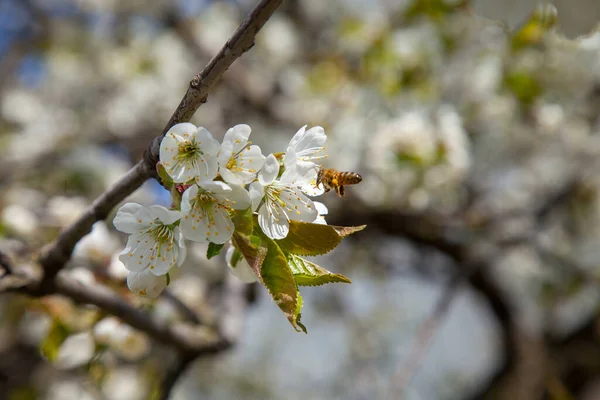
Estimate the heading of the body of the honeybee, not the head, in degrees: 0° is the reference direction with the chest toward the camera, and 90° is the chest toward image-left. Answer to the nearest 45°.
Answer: approximately 90°
